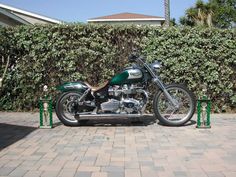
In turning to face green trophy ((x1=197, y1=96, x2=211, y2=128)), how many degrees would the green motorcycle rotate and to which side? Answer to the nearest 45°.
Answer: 0° — it already faces it

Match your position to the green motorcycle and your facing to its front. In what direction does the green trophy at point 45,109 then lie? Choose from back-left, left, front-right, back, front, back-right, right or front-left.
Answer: back

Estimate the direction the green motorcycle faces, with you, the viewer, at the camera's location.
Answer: facing to the right of the viewer
